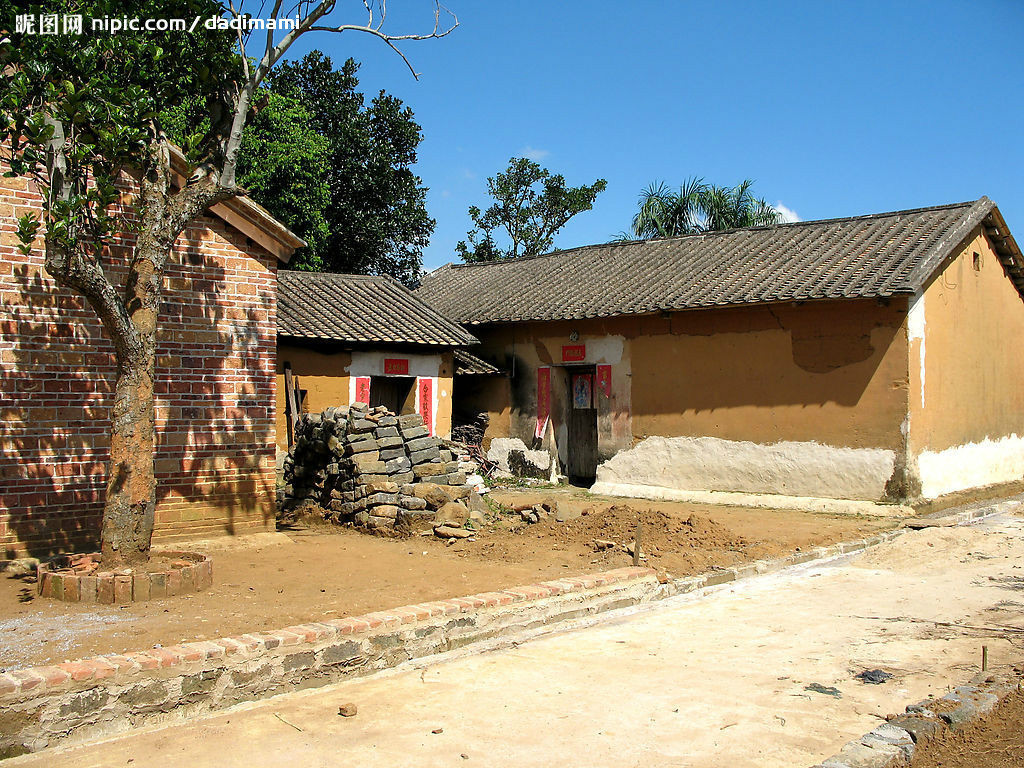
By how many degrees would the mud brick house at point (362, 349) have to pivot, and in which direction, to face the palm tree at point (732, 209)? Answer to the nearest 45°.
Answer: approximately 90° to its left

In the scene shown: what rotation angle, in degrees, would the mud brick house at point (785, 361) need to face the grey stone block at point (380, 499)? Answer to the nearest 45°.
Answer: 0° — it already faces it

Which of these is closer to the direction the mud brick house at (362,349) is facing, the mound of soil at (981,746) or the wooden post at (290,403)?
the mound of soil

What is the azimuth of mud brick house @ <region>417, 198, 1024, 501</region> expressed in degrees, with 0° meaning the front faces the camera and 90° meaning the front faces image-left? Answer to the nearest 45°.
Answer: approximately 45°

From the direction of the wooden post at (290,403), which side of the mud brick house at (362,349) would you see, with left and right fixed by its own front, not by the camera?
right

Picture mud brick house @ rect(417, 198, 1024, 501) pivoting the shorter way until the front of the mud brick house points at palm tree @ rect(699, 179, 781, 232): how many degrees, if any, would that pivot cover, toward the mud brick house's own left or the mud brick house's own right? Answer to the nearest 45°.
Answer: approximately 135° to the mud brick house's own right

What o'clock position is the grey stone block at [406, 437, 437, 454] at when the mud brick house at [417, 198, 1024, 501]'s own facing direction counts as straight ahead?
The grey stone block is roughly at 12 o'clock from the mud brick house.

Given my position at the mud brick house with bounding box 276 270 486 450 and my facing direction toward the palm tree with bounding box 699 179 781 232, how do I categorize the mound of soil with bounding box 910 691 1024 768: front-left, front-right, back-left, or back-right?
back-right
